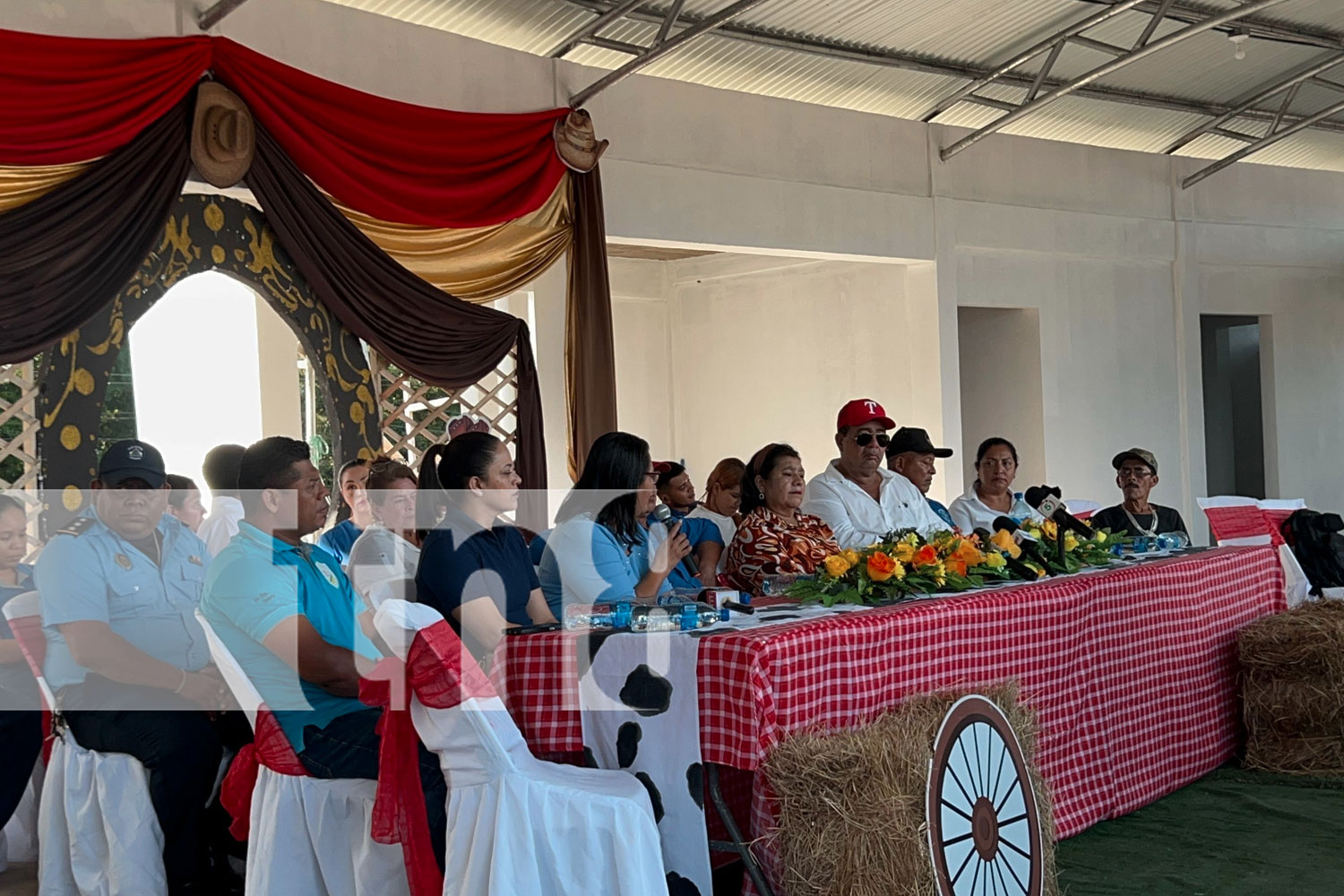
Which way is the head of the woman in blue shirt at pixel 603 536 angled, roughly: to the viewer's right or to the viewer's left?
to the viewer's right

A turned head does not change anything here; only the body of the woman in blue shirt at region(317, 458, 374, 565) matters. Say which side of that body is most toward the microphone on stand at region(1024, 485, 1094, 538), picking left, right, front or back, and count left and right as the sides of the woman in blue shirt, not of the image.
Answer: front

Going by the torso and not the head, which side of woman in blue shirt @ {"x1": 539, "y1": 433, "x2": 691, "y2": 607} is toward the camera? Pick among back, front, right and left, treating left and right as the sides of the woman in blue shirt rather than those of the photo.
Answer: right

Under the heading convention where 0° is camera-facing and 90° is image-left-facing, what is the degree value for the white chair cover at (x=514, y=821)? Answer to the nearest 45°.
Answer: approximately 270°

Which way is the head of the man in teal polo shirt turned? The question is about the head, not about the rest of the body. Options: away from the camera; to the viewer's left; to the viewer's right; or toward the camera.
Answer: to the viewer's right

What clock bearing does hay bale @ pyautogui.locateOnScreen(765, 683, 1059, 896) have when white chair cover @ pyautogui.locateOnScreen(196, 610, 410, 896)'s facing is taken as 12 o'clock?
The hay bale is roughly at 1 o'clock from the white chair cover.

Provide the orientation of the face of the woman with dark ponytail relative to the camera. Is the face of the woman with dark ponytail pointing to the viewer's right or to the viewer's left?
to the viewer's right

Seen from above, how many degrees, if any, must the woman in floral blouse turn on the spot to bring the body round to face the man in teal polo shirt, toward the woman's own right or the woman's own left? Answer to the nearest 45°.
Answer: approximately 90° to the woman's own right

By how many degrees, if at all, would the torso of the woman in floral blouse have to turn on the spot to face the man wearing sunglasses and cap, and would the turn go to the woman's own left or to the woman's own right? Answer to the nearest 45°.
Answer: approximately 90° to the woman's own left

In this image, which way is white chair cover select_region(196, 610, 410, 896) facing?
to the viewer's right
